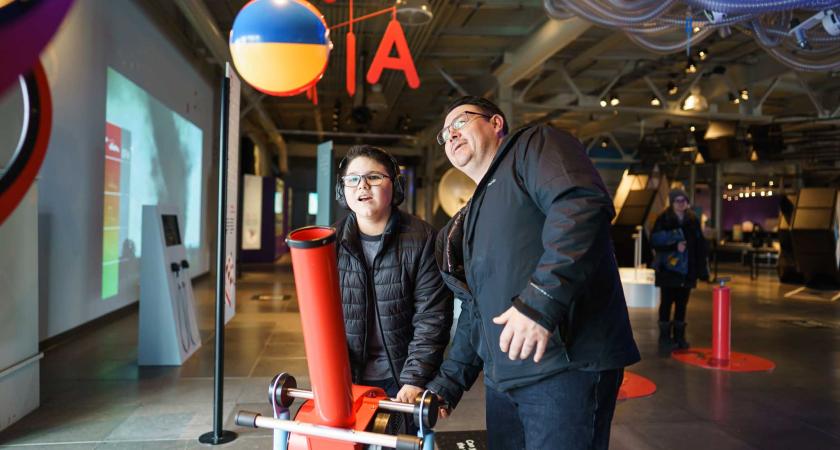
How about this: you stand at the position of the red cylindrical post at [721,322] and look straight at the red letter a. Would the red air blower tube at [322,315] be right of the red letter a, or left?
left

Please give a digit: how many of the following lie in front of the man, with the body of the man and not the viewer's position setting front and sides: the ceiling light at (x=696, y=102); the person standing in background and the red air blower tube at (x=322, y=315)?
1

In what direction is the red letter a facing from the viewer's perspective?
toward the camera

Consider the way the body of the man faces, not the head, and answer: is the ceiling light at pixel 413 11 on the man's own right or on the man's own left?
on the man's own right

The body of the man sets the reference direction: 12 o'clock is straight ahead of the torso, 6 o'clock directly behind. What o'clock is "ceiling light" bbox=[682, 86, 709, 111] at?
The ceiling light is roughly at 5 o'clock from the man.

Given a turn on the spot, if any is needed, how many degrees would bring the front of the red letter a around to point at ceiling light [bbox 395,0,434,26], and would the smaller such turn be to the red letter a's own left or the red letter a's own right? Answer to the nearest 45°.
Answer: approximately 180°

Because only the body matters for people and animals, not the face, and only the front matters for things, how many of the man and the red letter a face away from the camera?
0

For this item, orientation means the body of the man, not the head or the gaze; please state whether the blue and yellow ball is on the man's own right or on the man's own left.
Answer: on the man's own right

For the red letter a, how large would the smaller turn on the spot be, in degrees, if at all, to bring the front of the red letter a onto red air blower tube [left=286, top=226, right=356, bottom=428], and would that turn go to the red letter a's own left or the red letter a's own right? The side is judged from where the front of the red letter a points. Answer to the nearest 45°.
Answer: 0° — it already faces it

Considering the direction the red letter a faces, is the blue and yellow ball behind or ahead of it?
ahead

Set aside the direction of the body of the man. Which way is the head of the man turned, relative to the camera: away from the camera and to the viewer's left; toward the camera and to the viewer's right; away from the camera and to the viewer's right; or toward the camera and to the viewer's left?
toward the camera and to the viewer's left

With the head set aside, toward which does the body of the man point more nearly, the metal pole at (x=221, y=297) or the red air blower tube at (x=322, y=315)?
the red air blower tube

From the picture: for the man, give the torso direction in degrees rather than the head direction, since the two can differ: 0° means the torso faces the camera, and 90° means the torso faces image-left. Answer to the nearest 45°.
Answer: approximately 45°
